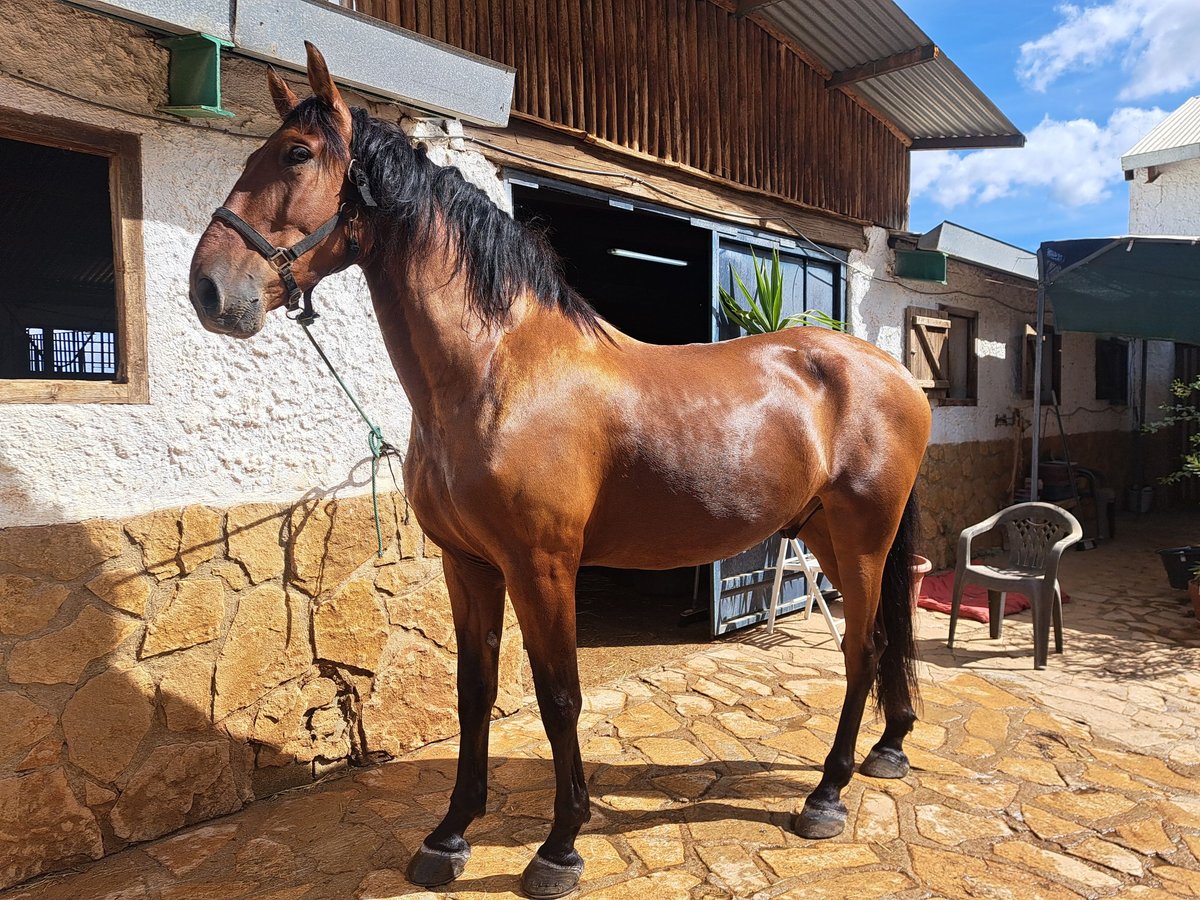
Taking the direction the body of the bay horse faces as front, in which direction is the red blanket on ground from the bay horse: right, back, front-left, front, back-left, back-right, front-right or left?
back

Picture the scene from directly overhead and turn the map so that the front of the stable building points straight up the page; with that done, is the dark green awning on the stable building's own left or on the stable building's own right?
on the stable building's own left

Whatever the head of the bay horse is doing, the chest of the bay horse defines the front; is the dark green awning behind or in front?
behind

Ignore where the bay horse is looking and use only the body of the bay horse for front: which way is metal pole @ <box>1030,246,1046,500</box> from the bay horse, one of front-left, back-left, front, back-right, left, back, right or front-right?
back

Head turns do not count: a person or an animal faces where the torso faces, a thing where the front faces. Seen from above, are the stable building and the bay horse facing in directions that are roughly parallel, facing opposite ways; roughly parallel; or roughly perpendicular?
roughly perpendicular

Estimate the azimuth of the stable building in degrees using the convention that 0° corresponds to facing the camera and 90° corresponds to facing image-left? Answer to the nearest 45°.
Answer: approximately 315°

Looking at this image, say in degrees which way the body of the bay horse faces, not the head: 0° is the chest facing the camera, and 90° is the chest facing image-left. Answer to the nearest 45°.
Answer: approximately 45°
